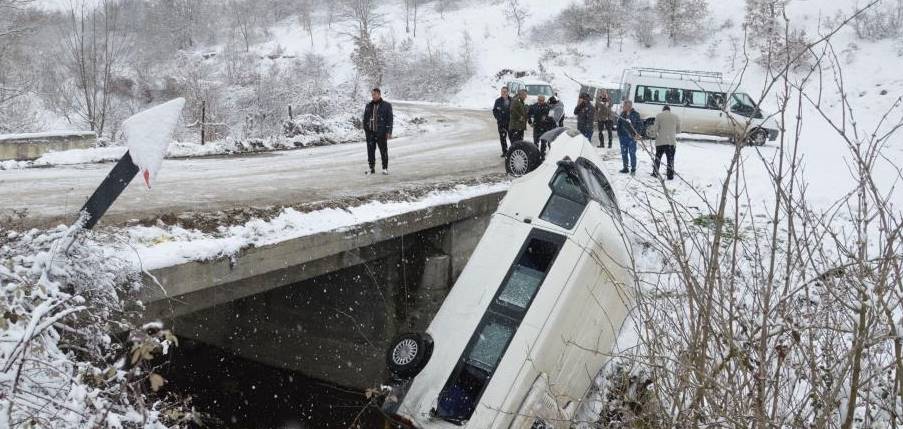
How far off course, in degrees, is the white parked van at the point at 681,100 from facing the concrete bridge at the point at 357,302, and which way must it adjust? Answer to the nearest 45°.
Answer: approximately 90° to its right

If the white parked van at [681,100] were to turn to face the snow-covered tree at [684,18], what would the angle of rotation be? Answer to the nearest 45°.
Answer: approximately 90° to its left

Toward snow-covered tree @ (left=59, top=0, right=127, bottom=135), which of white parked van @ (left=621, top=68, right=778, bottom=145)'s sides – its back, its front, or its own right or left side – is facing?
back

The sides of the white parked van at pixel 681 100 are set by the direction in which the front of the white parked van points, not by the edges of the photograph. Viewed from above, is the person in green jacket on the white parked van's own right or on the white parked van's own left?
on the white parked van's own right

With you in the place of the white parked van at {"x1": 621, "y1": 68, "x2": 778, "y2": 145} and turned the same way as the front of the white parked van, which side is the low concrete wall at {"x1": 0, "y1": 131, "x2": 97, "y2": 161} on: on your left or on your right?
on your right

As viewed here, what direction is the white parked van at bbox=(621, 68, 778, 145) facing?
to the viewer's right

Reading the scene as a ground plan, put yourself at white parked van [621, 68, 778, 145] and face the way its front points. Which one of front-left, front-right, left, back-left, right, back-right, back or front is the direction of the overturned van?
right

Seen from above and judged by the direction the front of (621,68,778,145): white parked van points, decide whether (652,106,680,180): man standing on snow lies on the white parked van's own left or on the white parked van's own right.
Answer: on the white parked van's own right
